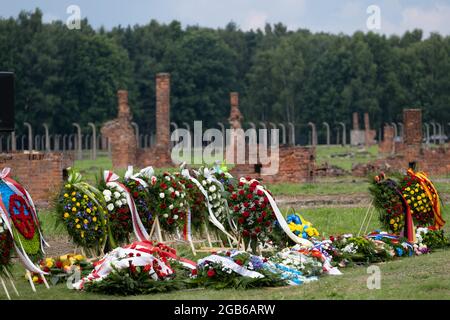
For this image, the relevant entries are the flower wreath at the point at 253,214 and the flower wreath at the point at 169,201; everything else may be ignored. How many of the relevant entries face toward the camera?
2

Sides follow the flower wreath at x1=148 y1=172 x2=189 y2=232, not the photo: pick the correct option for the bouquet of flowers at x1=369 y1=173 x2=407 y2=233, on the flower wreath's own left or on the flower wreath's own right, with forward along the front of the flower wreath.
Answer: on the flower wreath's own left

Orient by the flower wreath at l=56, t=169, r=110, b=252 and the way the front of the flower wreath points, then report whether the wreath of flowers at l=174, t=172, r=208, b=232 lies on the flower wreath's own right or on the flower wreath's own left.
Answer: on the flower wreath's own left

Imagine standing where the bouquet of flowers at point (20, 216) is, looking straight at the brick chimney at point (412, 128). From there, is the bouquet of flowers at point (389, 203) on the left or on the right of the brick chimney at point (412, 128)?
right

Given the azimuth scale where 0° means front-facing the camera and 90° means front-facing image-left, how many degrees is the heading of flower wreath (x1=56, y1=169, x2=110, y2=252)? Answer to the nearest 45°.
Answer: approximately 315°

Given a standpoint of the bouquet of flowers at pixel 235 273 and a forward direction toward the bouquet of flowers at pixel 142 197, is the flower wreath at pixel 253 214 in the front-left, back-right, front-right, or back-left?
front-right

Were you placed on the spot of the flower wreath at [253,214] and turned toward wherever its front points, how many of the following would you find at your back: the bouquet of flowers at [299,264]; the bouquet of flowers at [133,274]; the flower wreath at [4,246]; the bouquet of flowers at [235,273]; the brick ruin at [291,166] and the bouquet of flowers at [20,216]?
1

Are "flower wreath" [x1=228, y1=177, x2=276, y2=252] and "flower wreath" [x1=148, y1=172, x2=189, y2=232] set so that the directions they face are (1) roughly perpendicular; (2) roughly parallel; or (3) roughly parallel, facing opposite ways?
roughly parallel

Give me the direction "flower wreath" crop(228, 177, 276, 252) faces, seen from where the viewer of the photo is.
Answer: facing the viewer

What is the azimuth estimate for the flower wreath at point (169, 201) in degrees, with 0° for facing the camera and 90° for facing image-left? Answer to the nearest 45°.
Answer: approximately 0°

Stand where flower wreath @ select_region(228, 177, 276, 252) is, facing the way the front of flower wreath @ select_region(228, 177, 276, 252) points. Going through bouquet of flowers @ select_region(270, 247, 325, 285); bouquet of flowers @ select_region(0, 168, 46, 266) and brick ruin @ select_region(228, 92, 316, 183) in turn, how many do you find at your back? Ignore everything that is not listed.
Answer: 1

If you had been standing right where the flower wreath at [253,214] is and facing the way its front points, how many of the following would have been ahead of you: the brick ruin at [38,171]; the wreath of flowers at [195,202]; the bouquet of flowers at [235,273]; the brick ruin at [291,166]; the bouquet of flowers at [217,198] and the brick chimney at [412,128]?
1
